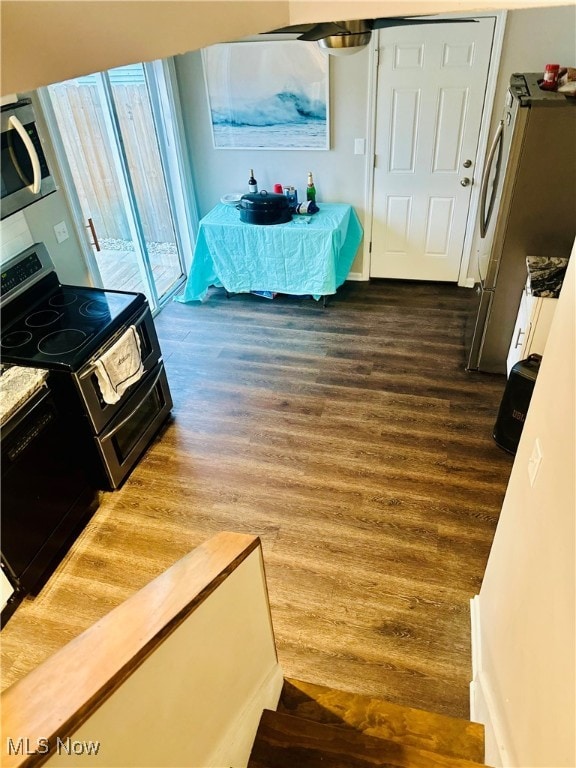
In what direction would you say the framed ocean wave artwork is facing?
toward the camera

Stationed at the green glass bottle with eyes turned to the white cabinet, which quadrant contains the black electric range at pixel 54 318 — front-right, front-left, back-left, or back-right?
front-right

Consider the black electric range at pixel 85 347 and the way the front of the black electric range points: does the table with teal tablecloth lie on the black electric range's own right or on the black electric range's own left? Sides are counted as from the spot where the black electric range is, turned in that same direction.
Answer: on the black electric range's own left

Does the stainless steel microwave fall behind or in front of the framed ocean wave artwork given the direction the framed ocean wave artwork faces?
in front

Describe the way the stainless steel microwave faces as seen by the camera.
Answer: facing the viewer and to the right of the viewer

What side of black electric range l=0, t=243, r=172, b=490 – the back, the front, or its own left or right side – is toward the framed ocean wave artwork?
left

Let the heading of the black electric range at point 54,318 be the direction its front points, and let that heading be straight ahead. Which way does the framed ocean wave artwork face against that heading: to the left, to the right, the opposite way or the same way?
to the right

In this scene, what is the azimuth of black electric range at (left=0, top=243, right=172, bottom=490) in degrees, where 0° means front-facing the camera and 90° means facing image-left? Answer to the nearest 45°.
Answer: approximately 315°

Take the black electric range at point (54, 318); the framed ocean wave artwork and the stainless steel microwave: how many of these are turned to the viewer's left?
0

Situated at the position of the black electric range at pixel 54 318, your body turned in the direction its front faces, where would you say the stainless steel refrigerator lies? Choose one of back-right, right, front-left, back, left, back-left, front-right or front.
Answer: front-left

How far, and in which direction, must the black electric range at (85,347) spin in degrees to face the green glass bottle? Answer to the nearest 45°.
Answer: approximately 90° to its left

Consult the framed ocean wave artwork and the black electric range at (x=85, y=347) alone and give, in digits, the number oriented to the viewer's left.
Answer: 0

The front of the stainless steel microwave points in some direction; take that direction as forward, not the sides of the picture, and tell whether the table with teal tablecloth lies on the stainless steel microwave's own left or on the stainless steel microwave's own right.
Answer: on the stainless steel microwave's own left

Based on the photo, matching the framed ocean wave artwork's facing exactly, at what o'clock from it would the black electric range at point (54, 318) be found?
The black electric range is roughly at 1 o'clock from the framed ocean wave artwork.
